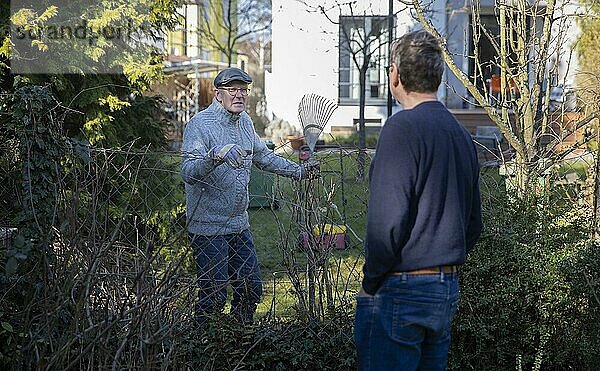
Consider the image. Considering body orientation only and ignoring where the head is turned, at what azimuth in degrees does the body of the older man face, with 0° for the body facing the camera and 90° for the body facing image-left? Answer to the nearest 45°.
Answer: approximately 315°

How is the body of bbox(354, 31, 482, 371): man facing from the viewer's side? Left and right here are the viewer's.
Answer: facing away from the viewer and to the left of the viewer

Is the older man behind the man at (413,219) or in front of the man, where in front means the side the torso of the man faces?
in front

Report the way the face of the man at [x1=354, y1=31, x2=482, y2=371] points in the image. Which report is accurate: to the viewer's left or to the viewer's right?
to the viewer's left

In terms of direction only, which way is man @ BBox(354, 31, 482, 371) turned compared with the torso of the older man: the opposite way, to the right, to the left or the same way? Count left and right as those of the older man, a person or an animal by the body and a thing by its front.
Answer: the opposite way

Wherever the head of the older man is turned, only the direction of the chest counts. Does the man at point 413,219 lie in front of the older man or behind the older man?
in front

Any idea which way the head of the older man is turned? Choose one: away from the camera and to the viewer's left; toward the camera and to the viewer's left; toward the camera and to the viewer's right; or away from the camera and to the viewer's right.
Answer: toward the camera and to the viewer's right
